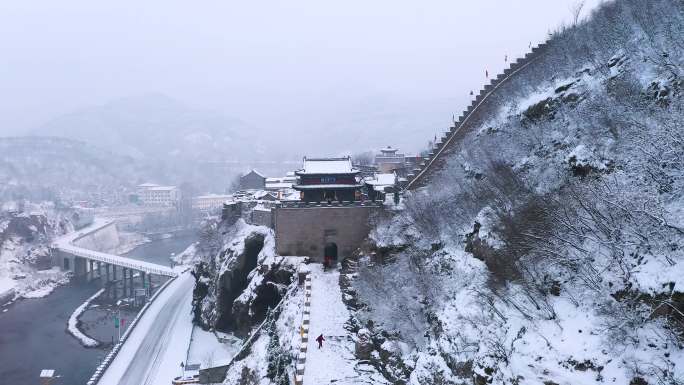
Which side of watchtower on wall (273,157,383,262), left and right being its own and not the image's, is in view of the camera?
front

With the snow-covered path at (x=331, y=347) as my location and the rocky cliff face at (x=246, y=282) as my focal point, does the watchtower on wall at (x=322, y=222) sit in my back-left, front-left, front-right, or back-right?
front-right

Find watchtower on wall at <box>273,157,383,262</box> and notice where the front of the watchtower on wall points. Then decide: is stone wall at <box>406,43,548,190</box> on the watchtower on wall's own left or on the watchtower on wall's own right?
on the watchtower on wall's own left

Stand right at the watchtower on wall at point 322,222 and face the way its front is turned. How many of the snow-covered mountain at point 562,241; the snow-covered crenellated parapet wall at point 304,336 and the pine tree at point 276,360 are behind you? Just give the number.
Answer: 0

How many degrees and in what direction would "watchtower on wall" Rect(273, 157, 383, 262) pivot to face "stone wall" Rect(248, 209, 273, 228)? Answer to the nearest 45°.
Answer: approximately 135° to its right

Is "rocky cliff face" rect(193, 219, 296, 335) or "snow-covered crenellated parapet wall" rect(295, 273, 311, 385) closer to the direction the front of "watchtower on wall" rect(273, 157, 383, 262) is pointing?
the snow-covered crenellated parapet wall

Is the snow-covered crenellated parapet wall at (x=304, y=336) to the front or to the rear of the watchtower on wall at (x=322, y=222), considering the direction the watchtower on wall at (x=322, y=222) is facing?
to the front

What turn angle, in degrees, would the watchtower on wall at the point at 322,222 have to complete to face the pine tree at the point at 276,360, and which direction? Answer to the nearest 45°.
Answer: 0° — it already faces it

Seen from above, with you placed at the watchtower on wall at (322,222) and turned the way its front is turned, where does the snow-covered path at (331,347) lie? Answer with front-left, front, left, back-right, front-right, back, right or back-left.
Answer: front

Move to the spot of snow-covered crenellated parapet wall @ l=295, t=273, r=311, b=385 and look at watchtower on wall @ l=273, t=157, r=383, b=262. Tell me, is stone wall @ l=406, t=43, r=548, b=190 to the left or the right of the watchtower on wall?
right

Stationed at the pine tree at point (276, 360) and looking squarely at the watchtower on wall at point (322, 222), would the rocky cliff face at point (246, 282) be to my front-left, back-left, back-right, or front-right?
front-left

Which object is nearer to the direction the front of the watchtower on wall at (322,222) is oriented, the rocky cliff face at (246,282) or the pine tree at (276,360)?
the pine tree

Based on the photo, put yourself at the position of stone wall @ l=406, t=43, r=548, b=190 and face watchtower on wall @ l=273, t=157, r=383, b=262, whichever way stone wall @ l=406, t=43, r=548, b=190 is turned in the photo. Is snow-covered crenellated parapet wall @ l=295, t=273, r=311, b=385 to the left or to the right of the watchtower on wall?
left

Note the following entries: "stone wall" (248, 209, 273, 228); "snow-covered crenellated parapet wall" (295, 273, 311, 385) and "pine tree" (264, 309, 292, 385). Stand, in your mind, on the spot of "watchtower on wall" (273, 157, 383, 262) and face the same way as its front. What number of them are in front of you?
2
